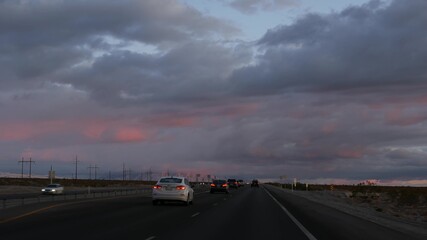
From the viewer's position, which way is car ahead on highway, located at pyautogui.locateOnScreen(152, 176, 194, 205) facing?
facing away from the viewer
